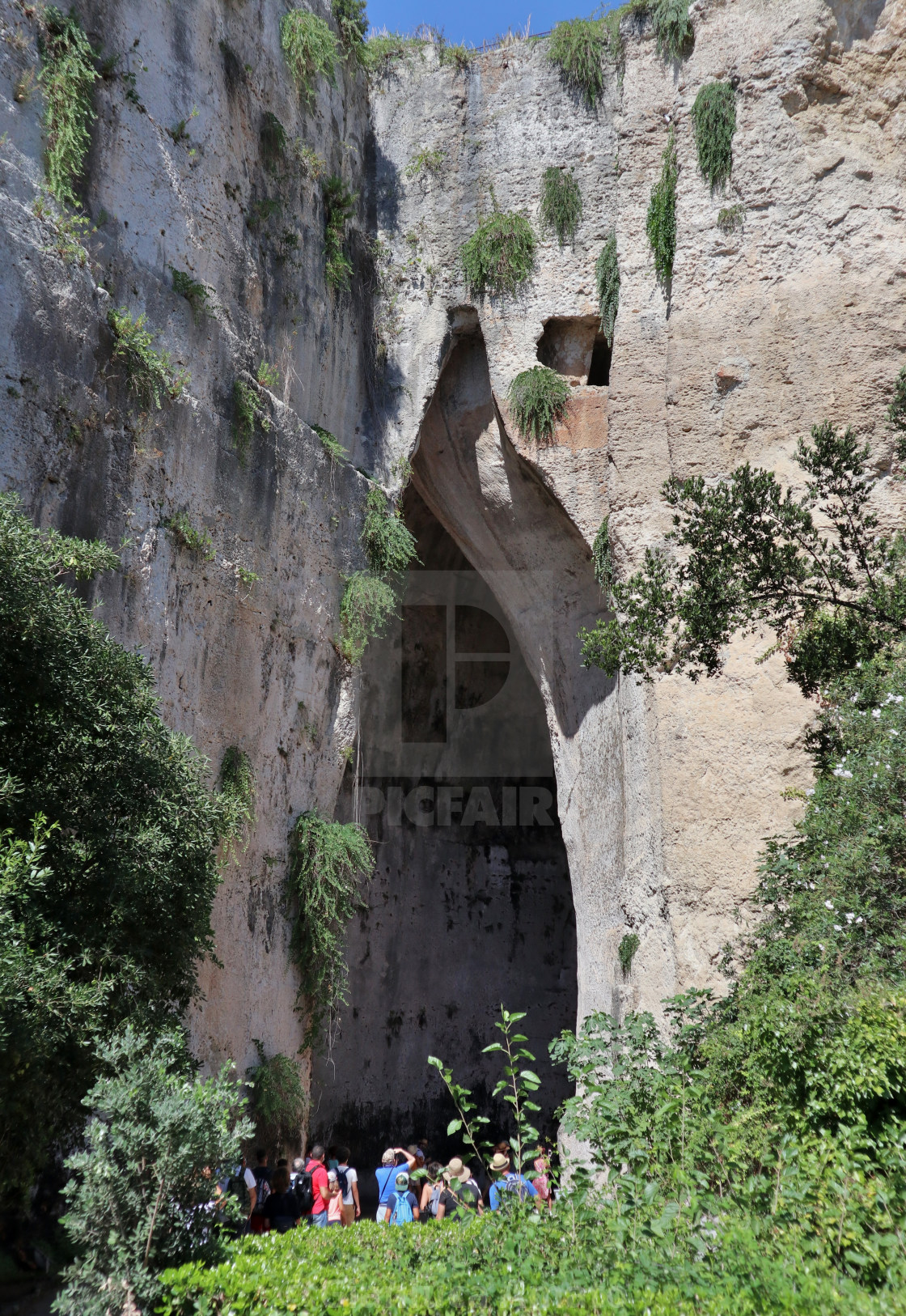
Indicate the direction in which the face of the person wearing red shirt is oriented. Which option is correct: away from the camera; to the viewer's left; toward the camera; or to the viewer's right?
away from the camera

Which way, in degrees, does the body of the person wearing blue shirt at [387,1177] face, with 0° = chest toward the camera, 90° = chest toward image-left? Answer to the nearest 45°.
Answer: approximately 180°

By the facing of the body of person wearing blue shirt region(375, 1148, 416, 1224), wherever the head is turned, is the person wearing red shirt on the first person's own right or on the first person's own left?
on the first person's own left
